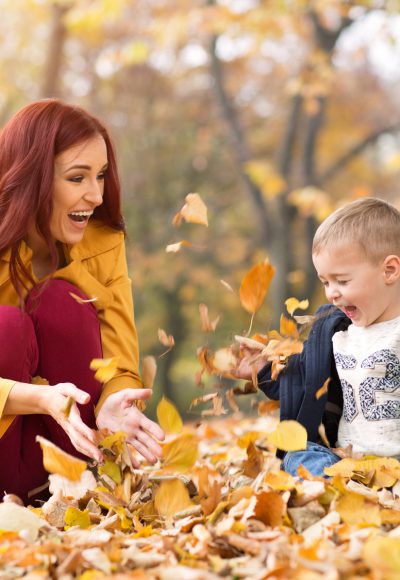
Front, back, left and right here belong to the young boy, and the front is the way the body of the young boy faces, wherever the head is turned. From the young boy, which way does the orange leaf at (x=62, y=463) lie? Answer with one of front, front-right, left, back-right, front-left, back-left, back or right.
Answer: front

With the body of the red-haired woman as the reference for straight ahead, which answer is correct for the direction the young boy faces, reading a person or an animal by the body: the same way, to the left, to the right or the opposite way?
to the right

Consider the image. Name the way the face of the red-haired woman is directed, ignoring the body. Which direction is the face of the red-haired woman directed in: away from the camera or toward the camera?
toward the camera

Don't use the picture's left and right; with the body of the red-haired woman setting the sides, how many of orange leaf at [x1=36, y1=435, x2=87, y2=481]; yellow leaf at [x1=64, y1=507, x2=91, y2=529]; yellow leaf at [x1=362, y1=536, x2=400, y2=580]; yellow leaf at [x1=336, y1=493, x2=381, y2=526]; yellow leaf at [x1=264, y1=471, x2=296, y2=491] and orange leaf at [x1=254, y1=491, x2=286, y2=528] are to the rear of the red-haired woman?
0

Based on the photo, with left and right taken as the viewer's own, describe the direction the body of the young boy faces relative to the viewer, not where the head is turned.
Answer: facing the viewer and to the left of the viewer

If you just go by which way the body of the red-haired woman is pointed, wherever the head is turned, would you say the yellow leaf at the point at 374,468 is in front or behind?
in front

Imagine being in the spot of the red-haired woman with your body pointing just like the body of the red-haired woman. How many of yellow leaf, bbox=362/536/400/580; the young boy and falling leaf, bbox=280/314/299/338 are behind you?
0
